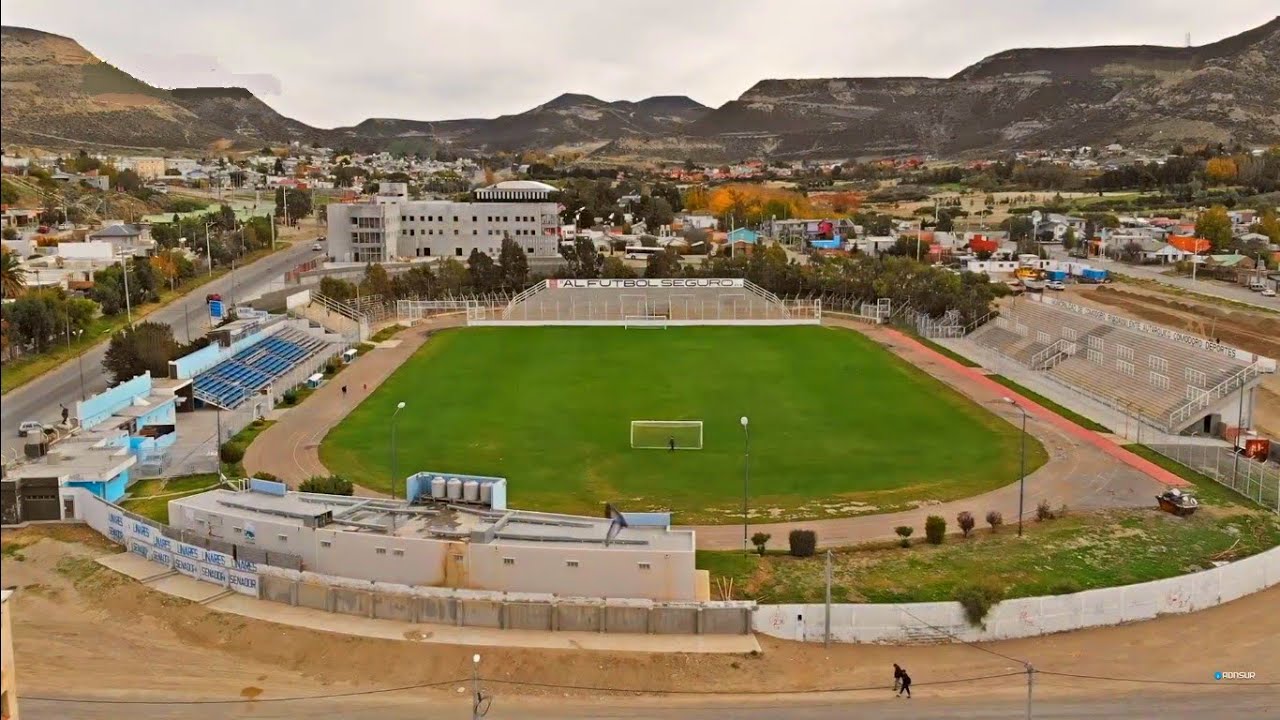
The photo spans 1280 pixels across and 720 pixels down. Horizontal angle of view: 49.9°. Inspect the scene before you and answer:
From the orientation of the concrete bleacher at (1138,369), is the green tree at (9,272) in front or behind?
in front

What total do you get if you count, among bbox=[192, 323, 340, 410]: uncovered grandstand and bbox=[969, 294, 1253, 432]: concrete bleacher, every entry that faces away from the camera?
0

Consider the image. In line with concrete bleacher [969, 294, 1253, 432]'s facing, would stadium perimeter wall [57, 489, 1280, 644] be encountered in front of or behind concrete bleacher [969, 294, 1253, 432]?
in front

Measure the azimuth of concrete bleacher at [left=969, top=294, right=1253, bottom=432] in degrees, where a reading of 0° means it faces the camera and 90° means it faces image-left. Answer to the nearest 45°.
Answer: approximately 45°

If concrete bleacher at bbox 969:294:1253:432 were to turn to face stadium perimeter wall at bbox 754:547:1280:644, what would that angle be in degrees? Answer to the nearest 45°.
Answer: approximately 45° to its left

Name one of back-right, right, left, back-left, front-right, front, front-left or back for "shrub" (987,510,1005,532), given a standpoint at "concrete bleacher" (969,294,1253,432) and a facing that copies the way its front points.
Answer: front-left

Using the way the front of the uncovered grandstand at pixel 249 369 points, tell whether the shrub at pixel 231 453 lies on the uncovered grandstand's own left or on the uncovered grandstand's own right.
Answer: on the uncovered grandstand's own right

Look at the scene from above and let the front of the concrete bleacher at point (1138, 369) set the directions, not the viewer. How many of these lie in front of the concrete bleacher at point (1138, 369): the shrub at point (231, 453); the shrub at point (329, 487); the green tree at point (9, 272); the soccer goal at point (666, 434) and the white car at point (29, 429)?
5

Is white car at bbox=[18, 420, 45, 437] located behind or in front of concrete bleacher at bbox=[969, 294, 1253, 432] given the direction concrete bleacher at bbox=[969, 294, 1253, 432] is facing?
in front

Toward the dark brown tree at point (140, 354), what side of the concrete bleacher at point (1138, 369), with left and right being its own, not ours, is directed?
front
